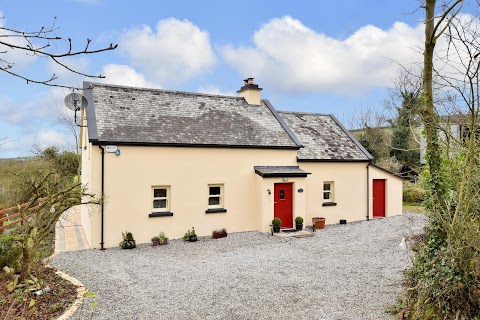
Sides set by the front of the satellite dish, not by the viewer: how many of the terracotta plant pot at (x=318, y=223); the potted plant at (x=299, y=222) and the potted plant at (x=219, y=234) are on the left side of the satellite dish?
3

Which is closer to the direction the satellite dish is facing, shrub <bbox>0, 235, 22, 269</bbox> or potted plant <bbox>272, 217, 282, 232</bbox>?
the shrub

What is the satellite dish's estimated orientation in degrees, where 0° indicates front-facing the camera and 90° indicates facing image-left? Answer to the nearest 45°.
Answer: approximately 0°

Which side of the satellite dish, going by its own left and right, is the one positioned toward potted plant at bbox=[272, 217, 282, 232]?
left

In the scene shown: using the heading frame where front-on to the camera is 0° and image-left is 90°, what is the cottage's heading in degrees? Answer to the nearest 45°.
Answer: approximately 315°
